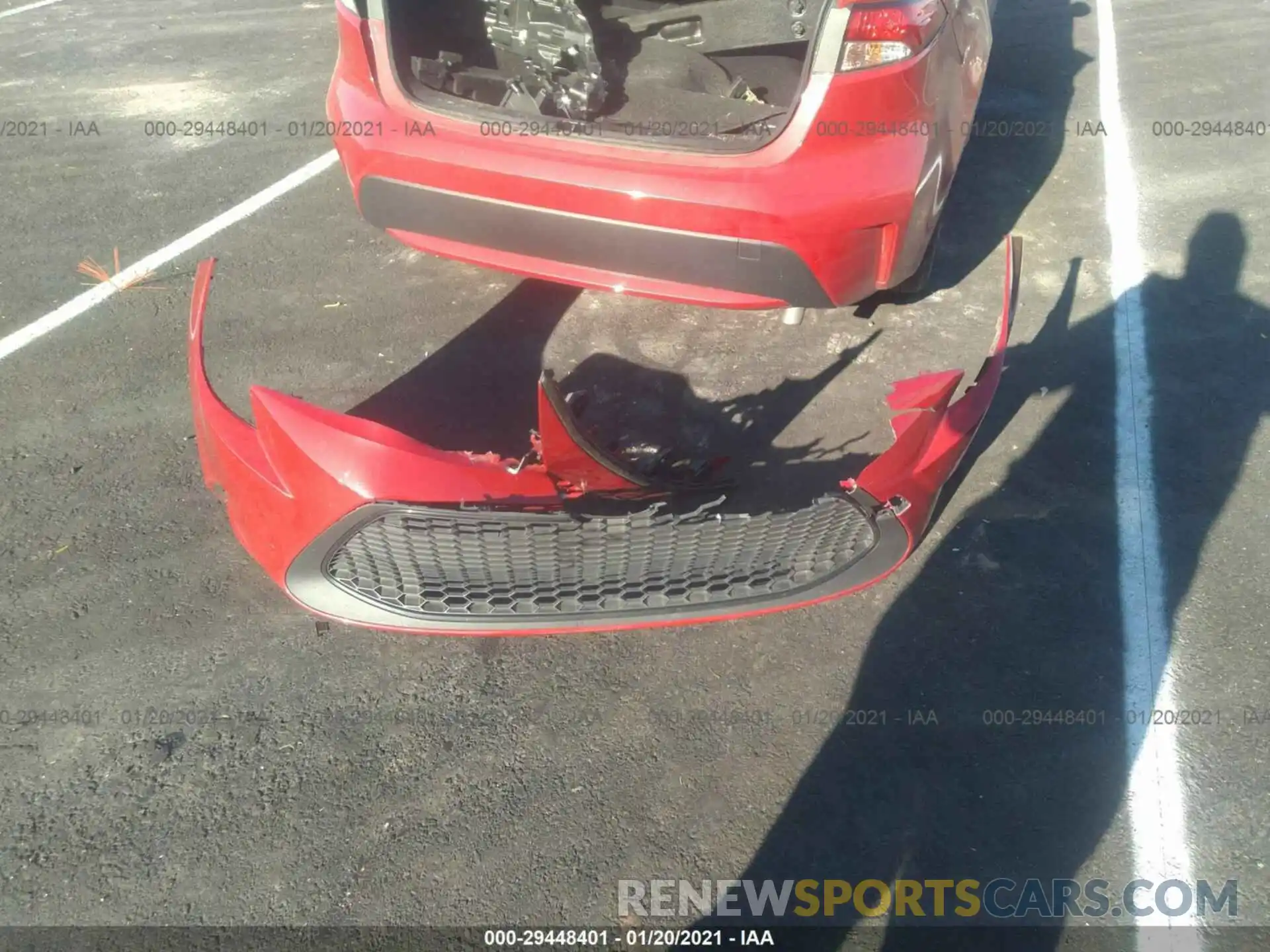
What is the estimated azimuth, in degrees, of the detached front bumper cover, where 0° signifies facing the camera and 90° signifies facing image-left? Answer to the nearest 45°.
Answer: approximately 0°

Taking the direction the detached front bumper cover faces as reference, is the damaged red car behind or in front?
behind
